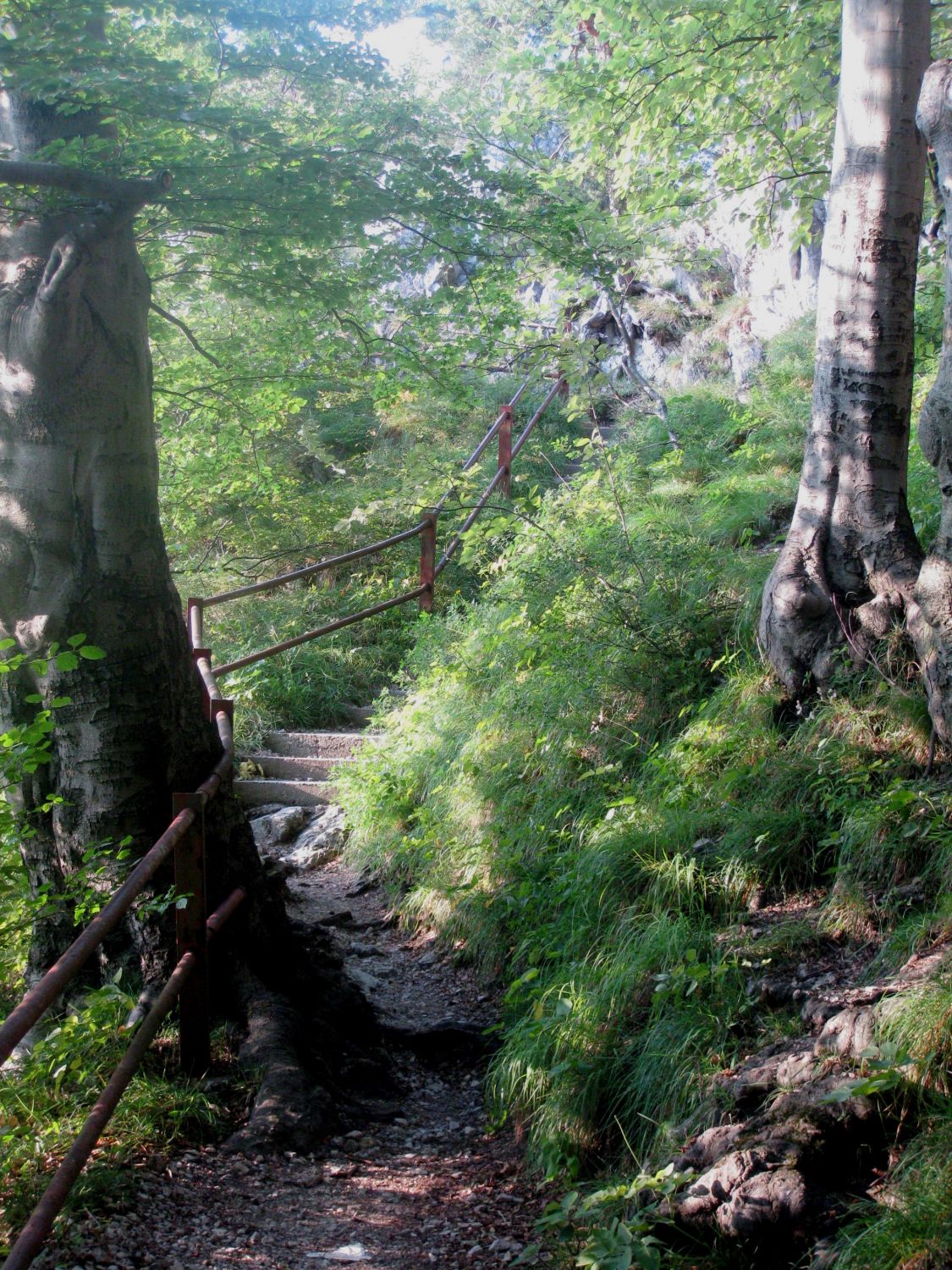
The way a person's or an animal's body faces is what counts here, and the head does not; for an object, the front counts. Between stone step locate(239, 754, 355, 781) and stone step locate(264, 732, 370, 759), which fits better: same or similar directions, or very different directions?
same or similar directions

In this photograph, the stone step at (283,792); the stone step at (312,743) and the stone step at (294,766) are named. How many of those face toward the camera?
3

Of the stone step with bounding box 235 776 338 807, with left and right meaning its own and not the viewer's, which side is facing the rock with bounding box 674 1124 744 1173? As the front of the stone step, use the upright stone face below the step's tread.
front

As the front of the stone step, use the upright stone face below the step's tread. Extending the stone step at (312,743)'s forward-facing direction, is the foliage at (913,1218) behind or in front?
in front

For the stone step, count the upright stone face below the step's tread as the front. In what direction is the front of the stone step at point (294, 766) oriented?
toward the camera

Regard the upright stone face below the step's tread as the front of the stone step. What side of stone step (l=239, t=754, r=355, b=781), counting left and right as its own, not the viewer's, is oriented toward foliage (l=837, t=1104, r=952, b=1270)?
front

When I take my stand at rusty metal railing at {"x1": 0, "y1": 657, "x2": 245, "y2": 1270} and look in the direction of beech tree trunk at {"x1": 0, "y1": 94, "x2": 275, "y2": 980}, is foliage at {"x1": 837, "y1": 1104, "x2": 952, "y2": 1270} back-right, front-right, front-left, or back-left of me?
back-right

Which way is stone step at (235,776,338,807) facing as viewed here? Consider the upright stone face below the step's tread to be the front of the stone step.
toward the camera

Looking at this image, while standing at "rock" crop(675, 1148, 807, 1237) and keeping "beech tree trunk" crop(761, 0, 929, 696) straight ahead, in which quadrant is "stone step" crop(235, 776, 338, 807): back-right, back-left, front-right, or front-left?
front-left

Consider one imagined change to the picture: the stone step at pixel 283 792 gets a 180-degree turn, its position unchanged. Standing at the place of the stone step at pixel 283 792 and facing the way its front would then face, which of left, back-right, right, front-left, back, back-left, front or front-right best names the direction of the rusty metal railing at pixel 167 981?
back

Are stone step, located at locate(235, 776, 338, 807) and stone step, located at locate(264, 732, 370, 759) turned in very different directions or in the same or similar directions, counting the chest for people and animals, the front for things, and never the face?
same or similar directions

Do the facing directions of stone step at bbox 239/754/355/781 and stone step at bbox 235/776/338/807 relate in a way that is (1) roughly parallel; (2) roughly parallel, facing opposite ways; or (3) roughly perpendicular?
roughly parallel

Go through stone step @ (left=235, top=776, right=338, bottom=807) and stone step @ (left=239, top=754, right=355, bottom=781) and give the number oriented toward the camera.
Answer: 2

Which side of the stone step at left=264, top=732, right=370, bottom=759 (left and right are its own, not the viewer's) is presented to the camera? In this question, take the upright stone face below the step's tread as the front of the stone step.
front
